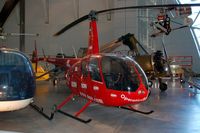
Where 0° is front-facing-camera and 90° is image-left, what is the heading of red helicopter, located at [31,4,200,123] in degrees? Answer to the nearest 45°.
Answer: approximately 315°
